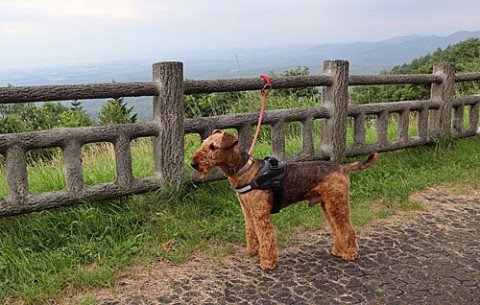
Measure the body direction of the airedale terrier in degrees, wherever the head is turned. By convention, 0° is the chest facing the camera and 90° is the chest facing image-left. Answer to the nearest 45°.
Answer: approximately 90°
